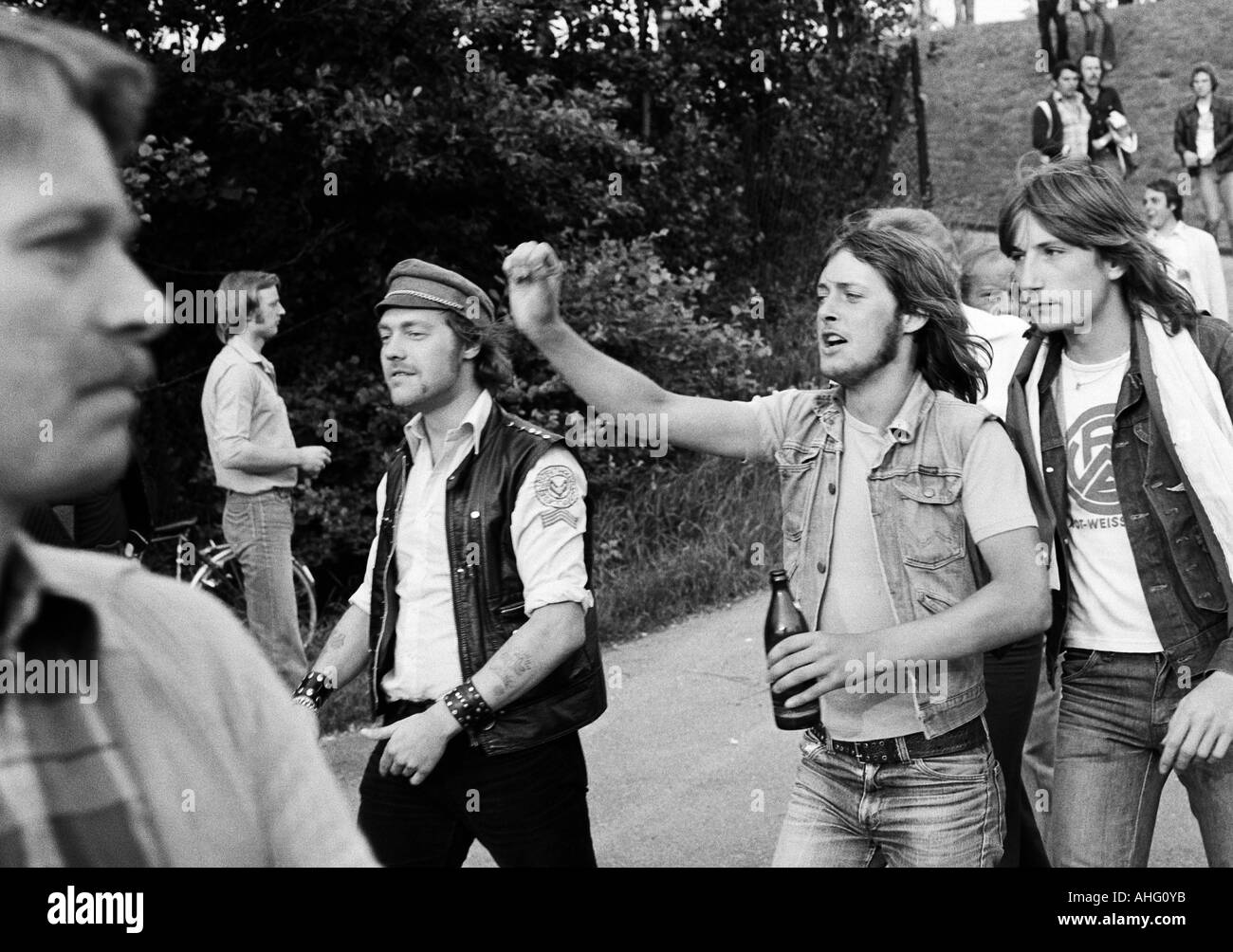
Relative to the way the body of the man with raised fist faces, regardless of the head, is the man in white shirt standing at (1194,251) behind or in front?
behind

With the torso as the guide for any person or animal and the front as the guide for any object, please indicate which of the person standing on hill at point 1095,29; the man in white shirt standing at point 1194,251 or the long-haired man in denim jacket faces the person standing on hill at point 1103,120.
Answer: the person standing on hill at point 1095,29

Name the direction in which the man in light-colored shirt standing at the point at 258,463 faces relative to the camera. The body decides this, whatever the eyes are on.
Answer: to the viewer's right

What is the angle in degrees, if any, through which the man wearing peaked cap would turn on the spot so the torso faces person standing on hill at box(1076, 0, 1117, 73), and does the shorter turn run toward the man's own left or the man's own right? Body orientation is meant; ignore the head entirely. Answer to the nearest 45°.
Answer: approximately 180°

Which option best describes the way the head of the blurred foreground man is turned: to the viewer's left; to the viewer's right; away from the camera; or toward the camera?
to the viewer's right

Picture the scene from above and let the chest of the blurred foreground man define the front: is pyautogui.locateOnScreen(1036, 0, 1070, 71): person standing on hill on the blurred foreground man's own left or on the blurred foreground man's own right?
on the blurred foreground man's own left

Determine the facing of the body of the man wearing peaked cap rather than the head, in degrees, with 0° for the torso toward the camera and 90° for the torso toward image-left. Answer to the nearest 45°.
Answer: approximately 45°

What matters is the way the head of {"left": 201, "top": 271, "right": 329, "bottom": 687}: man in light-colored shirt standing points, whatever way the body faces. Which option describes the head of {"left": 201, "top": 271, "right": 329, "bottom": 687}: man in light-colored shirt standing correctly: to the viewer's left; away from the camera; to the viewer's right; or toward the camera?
to the viewer's right

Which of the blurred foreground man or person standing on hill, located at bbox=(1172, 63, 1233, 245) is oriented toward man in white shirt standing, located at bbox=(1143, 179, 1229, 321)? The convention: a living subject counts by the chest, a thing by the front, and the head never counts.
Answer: the person standing on hill
